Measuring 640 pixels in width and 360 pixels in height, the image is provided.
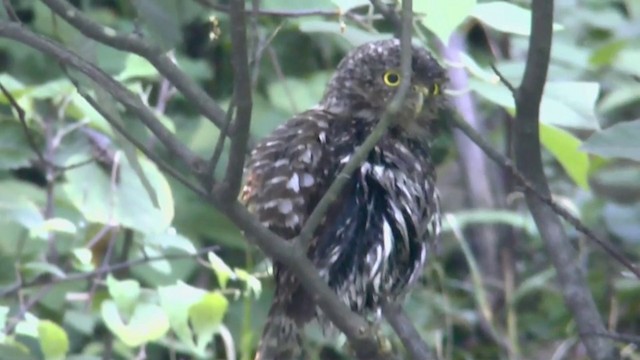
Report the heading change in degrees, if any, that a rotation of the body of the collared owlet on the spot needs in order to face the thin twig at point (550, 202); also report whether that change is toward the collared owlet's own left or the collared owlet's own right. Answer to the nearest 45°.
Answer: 0° — it already faces it

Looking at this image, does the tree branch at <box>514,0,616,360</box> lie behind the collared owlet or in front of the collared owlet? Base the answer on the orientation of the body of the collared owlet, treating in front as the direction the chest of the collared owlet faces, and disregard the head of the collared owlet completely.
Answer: in front

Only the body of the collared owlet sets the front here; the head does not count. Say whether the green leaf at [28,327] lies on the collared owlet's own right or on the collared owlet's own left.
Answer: on the collared owlet's own right

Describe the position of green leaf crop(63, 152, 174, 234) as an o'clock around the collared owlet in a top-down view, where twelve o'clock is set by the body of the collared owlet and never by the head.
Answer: The green leaf is roughly at 5 o'clock from the collared owlet.

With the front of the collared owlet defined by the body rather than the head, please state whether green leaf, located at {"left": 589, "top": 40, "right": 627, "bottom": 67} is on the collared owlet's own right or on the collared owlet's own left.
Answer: on the collared owlet's own left

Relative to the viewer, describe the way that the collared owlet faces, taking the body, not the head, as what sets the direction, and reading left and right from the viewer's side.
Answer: facing the viewer and to the right of the viewer

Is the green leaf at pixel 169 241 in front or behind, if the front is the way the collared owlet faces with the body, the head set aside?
behind

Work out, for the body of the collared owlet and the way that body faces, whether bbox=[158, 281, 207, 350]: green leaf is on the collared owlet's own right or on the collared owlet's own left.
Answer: on the collared owlet's own right
